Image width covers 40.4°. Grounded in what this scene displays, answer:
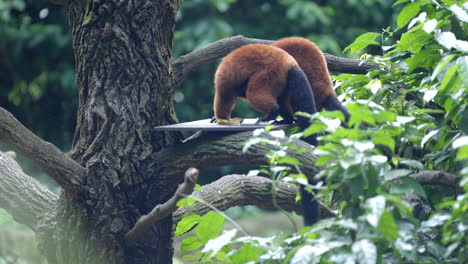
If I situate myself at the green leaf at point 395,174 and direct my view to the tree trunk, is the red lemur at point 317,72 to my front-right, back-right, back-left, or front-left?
front-right

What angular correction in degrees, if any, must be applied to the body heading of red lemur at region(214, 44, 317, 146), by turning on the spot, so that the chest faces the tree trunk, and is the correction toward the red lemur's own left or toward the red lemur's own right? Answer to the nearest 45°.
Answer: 0° — it already faces it

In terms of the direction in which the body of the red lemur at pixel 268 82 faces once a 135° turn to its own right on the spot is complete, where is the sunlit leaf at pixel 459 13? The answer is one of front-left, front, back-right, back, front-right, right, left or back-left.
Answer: right

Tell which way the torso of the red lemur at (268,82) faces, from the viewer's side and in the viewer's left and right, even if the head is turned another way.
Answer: facing to the left of the viewer

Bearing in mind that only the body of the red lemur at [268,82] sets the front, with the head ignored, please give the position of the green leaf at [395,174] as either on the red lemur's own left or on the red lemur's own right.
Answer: on the red lemur's own left

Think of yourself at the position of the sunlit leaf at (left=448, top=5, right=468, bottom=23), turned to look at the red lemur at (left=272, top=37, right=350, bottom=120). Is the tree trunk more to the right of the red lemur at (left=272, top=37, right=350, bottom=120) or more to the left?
left

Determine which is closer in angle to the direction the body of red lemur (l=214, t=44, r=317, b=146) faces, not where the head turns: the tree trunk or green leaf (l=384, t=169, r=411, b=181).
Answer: the tree trunk

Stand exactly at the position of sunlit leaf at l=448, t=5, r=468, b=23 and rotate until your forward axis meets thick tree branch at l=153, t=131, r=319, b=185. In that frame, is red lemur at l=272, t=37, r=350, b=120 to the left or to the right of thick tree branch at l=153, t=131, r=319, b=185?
right
